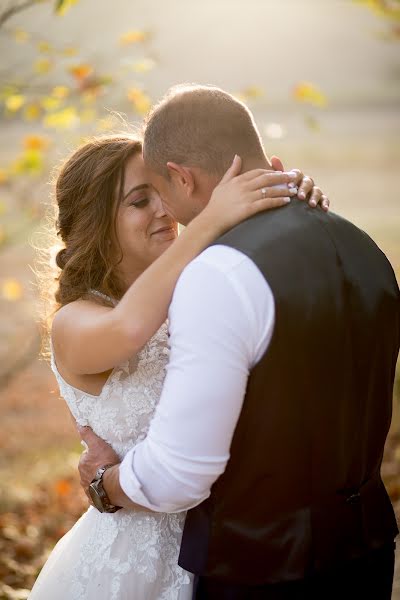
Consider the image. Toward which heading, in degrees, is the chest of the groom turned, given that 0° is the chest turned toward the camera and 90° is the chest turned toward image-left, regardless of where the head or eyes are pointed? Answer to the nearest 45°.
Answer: approximately 135°

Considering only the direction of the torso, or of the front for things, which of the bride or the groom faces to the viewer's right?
the bride

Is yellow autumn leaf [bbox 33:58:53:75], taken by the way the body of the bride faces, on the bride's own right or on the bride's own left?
on the bride's own left

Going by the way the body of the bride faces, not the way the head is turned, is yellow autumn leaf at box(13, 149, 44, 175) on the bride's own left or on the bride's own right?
on the bride's own left

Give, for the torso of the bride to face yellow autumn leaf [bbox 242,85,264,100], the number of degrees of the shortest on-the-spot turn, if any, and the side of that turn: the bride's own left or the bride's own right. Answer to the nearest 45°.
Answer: approximately 90° to the bride's own left

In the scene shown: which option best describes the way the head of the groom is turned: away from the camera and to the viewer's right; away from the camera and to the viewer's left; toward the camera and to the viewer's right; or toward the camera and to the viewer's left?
away from the camera and to the viewer's left

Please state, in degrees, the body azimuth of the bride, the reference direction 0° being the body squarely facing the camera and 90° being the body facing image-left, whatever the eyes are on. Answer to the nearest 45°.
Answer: approximately 270°

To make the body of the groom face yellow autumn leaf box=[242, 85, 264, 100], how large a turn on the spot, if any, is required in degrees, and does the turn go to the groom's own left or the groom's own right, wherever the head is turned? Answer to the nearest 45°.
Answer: approximately 45° to the groom's own right

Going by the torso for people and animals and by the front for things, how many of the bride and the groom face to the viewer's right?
1
